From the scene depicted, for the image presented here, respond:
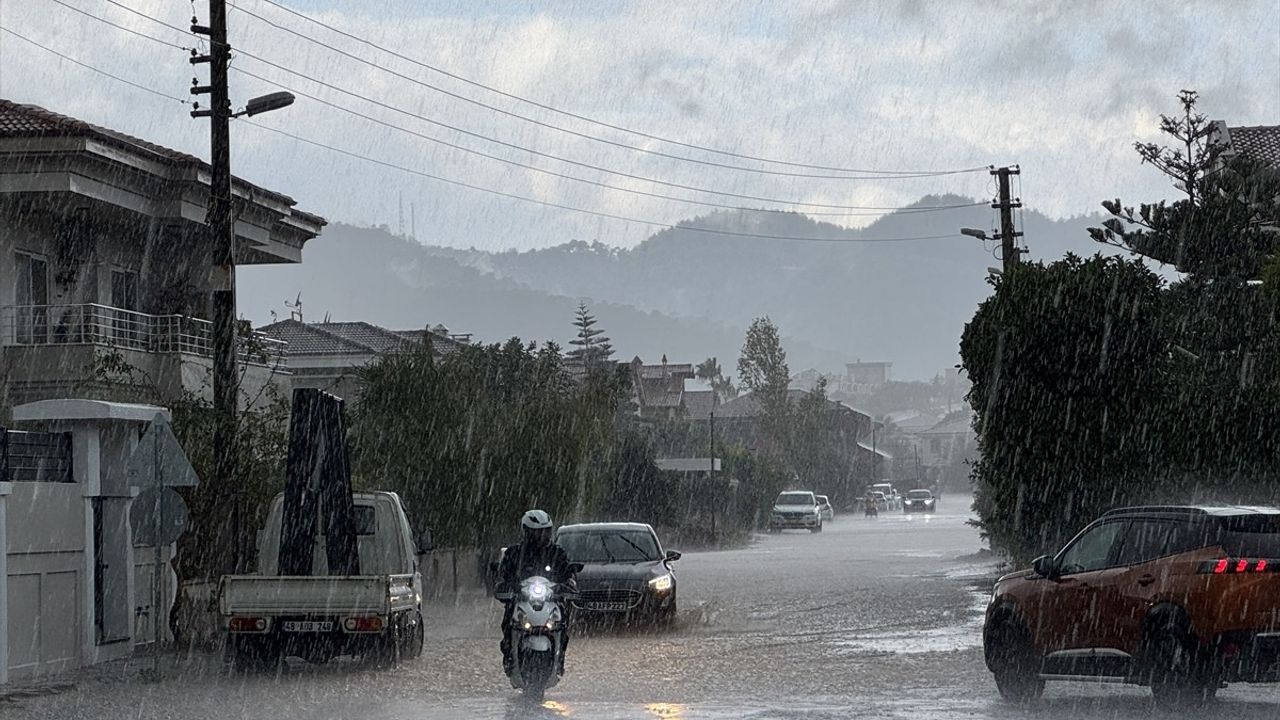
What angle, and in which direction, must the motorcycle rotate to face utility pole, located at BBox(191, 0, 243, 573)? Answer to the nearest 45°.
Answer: approximately 135° to its right

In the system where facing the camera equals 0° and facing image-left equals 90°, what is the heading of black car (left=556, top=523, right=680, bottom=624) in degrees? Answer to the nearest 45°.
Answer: approximately 0°

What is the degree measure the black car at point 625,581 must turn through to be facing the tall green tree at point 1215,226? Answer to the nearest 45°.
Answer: approximately 135° to its left

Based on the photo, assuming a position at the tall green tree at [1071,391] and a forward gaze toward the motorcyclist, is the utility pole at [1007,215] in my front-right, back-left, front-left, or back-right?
back-right

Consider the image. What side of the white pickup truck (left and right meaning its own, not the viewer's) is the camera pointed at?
back

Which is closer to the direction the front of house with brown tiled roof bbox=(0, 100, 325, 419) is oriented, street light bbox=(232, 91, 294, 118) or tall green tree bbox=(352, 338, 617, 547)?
the street light

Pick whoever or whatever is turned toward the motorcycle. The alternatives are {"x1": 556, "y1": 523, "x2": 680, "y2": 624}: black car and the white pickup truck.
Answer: the black car

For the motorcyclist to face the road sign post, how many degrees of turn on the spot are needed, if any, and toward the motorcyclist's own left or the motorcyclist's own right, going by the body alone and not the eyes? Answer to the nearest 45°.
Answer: approximately 135° to the motorcyclist's own right

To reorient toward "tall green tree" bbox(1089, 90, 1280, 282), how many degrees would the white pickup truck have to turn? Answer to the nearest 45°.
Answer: approximately 45° to its right

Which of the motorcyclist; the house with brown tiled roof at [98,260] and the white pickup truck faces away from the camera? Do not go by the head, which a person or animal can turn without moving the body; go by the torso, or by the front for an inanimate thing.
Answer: the white pickup truck

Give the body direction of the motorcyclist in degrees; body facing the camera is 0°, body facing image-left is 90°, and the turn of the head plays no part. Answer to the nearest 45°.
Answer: approximately 0°

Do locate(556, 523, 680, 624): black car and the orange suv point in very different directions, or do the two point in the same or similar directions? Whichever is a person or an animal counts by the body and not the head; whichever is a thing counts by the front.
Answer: very different directions

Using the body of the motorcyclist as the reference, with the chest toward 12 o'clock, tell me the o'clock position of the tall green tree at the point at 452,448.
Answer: The tall green tree is roughly at 6 o'clock from the motorcyclist.

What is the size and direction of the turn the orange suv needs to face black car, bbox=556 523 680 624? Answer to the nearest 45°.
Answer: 0° — it already faces it
